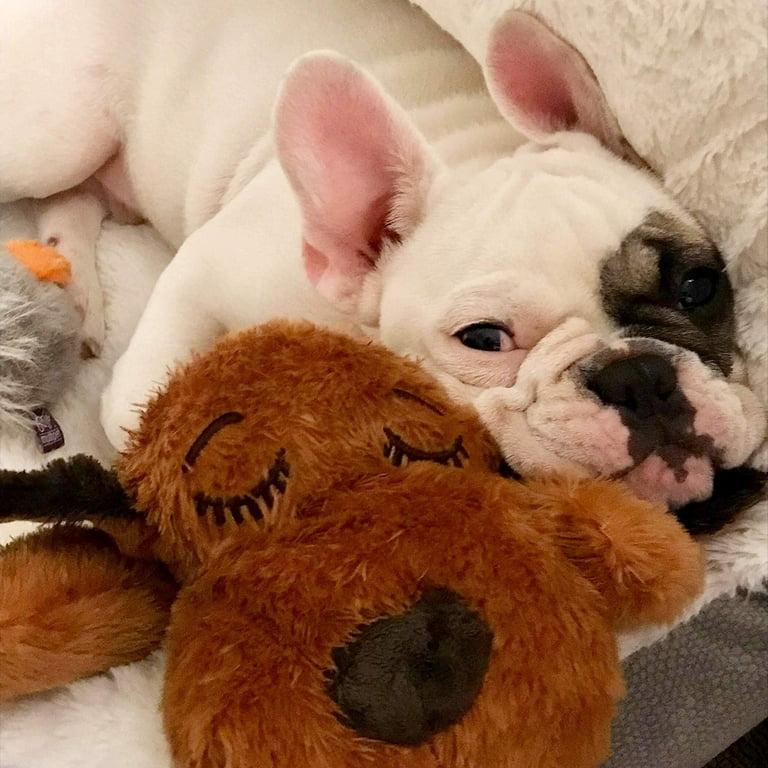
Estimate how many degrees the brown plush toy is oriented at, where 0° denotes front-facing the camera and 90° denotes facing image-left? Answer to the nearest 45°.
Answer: approximately 0°

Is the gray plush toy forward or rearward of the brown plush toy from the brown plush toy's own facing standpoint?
rearward
